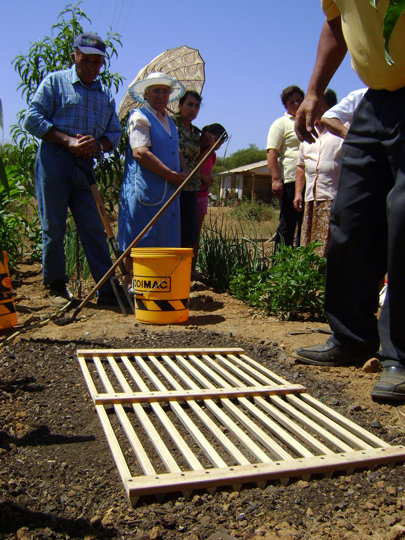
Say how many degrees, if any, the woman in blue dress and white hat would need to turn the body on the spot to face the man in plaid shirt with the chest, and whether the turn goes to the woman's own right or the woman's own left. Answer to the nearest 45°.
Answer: approximately 135° to the woman's own right

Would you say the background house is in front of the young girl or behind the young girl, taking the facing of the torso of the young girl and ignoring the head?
behind

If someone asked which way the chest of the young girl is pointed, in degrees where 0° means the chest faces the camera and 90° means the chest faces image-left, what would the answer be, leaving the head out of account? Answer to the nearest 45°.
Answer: approximately 45°

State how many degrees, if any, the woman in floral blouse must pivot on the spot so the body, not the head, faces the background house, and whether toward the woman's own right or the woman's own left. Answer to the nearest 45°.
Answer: approximately 135° to the woman's own left

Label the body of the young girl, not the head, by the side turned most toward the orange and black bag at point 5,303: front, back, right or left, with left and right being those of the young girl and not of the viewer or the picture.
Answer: front

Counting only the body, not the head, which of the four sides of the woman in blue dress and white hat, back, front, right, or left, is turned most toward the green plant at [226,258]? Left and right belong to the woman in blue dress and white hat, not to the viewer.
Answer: left

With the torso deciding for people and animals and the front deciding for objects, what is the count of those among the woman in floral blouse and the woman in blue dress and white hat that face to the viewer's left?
0

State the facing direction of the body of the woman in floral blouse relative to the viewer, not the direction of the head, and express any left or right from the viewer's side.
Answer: facing the viewer and to the right of the viewer

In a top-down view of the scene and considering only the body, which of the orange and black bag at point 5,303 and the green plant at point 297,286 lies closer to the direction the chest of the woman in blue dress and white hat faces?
the green plant
